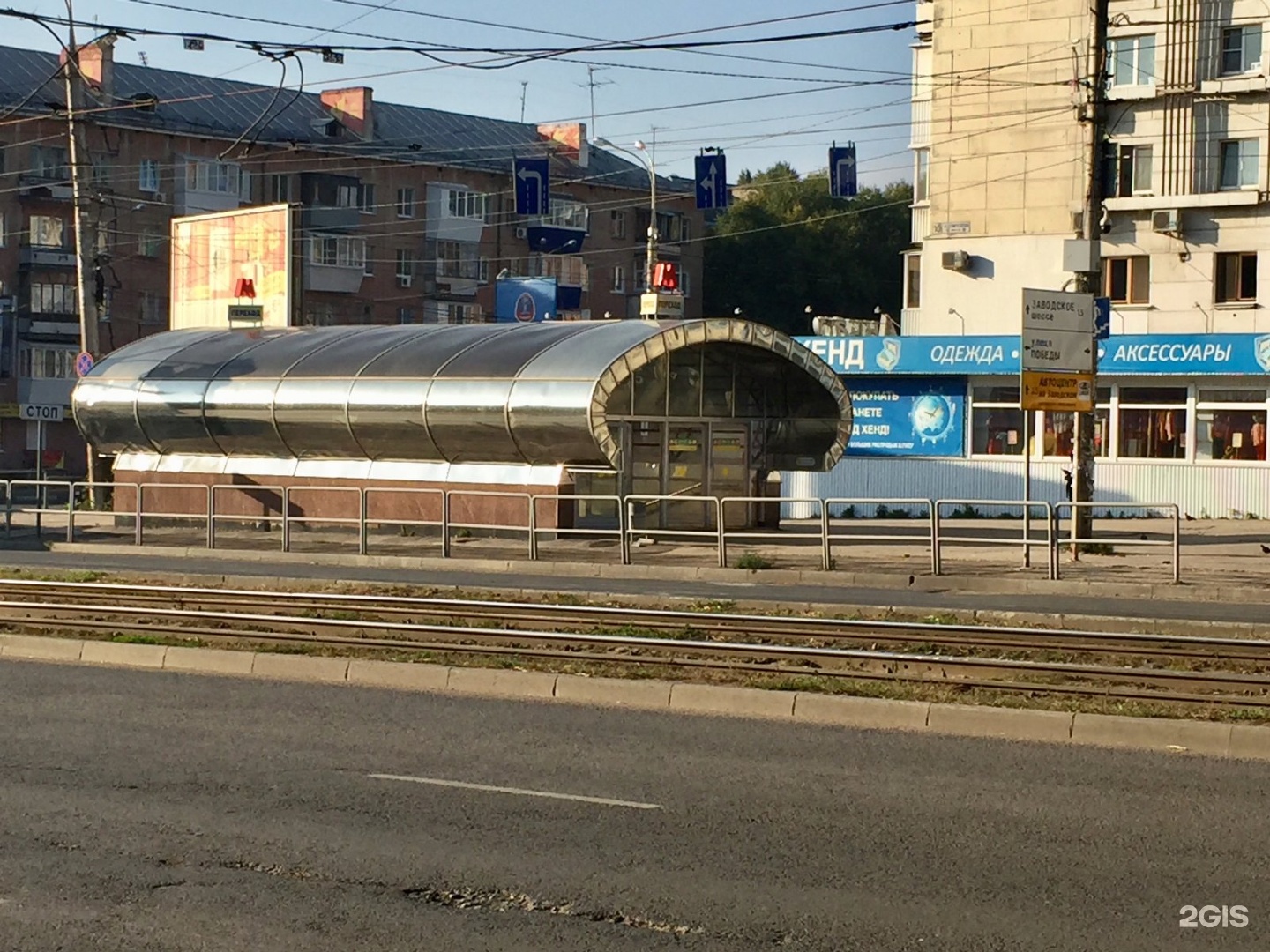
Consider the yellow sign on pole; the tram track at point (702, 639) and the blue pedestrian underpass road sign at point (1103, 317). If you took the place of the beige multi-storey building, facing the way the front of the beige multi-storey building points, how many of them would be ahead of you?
3

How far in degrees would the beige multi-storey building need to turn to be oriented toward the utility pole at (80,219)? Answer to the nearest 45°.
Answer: approximately 45° to its right

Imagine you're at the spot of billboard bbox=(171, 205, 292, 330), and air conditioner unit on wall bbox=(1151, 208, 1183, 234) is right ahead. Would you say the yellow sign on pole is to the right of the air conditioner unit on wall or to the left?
right

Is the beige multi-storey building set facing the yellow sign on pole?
yes

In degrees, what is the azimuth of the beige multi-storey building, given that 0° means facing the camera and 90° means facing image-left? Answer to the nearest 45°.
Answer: approximately 0°

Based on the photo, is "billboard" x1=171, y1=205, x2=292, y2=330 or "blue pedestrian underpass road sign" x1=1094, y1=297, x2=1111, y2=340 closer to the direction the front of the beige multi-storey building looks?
the blue pedestrian underpass road sign

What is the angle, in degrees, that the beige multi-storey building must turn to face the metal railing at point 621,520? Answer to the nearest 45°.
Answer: approximately 45° to its right

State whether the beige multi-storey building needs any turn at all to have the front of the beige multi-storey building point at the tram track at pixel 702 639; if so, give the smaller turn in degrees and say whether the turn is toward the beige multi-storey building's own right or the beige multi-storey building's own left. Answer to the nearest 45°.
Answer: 0° — it already faces it

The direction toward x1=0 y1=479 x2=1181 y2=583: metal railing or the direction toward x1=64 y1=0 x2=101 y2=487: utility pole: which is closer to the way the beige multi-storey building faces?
the metal railing

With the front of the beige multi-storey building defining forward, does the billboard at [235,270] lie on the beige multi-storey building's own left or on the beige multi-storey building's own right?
on the beige multi-storey building's own right

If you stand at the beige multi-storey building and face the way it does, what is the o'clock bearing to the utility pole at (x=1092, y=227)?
The utility pole is roughly at 12 o'clock from the beige multi-storey building.

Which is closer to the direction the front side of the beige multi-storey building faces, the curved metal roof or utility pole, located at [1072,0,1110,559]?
the utility pole
